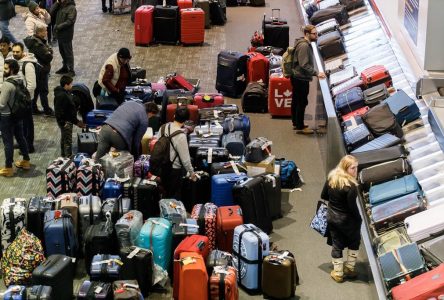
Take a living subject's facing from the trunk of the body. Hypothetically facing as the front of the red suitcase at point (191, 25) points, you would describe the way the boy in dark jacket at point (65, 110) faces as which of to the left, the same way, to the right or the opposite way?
to the left

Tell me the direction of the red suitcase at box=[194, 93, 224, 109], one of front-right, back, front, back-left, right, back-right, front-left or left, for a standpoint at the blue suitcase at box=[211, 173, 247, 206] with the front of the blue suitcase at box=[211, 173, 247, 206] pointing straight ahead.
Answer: back

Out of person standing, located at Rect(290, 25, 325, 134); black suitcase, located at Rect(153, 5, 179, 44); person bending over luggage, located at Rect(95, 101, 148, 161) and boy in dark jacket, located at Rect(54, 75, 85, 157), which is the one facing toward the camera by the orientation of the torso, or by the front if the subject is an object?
the black suitcase

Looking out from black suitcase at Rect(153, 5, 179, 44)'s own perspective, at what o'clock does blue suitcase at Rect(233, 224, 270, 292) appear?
The blue suitcase is roughly at 12 o'clock from the black suitcase.

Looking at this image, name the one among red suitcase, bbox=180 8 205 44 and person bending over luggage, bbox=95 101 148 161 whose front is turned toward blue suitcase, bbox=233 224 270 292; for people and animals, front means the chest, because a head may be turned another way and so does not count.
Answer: the red suitcase

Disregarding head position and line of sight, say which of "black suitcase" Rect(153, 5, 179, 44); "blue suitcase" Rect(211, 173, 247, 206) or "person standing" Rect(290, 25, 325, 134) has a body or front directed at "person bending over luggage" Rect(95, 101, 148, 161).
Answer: the black suitcase

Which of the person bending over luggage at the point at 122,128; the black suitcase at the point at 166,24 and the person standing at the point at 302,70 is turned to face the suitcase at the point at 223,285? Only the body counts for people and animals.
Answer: the black suitcase

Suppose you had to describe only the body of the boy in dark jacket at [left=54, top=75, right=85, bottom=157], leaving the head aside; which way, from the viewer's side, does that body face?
to the viewer's right

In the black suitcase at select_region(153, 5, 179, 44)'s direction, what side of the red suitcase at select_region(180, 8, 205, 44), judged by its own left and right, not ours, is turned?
right
